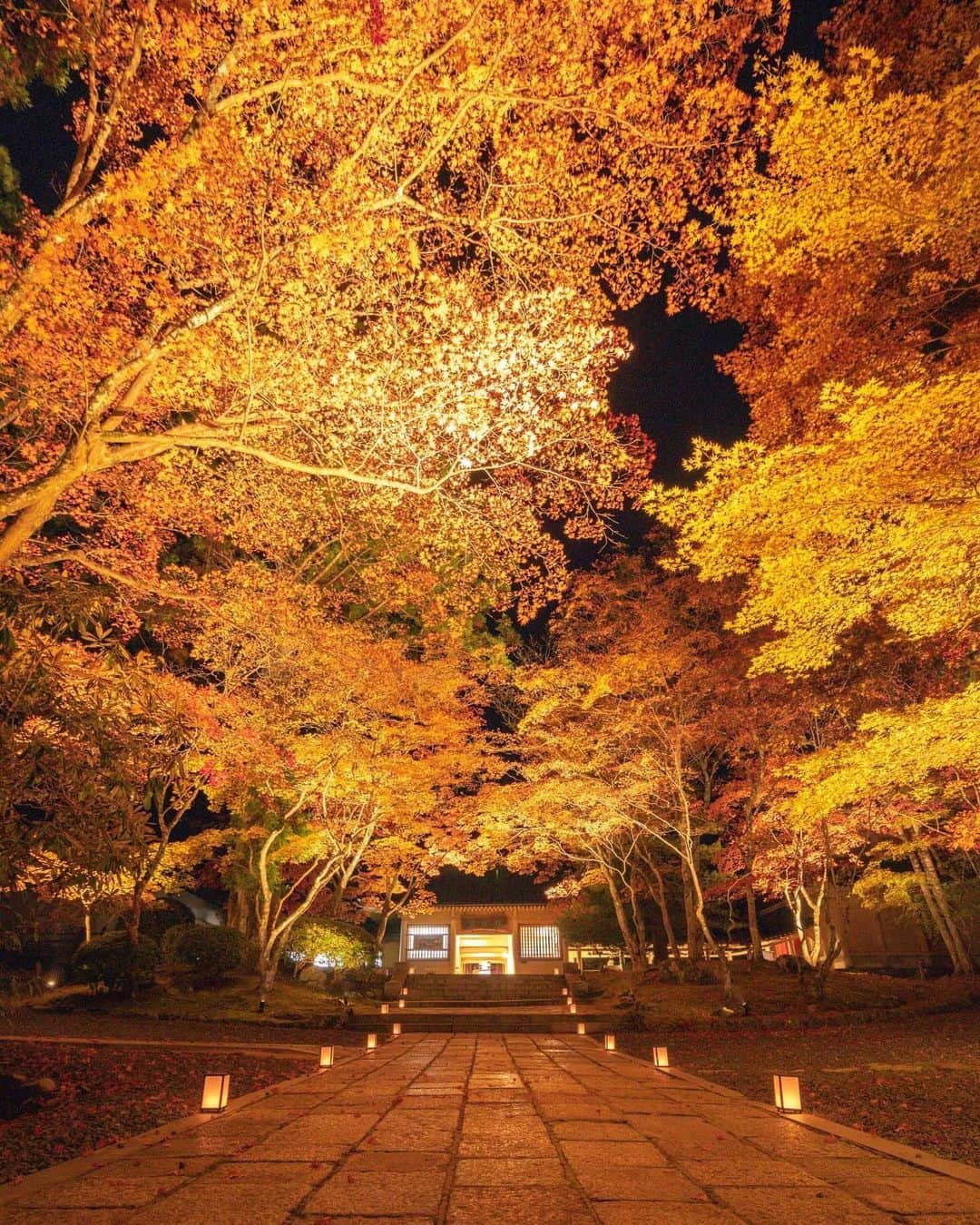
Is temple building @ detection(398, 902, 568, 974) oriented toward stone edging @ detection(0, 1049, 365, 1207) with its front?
yes

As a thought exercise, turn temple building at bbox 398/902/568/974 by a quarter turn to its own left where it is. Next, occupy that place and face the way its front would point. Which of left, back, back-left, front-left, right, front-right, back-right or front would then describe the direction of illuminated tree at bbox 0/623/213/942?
right

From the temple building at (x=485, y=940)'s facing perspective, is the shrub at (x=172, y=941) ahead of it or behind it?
ahead

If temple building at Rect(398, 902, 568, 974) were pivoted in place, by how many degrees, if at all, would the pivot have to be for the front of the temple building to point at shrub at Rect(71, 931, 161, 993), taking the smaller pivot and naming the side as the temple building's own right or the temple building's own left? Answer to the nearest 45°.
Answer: approximately 45° to the temple building's own right

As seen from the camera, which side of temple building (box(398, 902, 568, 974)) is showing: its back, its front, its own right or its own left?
front

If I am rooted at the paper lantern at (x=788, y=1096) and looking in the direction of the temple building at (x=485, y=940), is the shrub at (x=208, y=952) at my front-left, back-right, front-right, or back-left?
front-left

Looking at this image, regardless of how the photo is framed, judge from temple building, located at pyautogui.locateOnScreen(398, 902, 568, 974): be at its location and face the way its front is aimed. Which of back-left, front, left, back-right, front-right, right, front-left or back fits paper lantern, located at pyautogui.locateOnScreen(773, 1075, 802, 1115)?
front

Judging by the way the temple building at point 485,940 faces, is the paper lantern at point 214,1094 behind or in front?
in front

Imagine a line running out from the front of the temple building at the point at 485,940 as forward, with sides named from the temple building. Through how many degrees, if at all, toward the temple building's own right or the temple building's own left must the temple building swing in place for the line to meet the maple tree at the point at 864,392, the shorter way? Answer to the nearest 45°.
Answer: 0° — it already faces it
